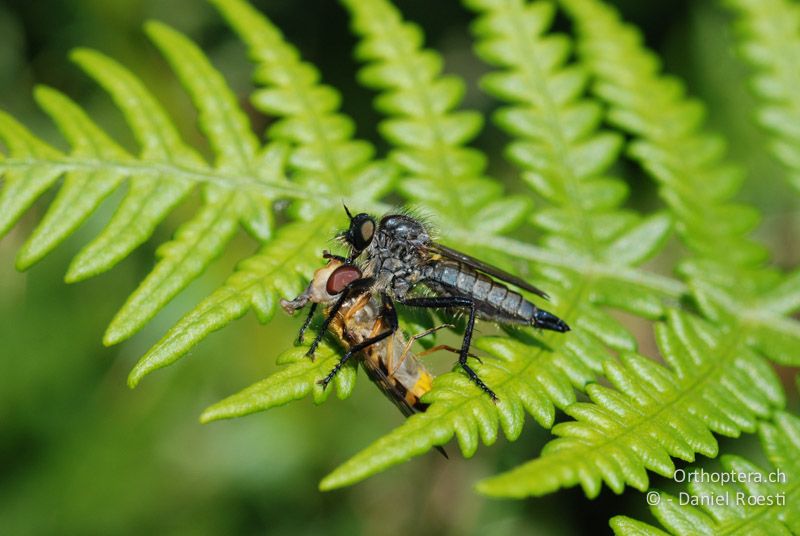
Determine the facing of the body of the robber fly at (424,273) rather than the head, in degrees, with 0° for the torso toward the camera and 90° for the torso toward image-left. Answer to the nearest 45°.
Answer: approximately 90°

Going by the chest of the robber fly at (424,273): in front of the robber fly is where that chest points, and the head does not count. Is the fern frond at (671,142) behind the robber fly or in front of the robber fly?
behind

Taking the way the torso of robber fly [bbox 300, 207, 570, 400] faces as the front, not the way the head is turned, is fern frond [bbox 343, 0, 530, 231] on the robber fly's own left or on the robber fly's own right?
on the robber fly's own right

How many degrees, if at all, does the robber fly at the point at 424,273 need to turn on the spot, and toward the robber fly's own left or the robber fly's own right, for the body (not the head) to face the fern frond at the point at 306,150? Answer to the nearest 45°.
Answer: approximately 45° to the robber fly's own right

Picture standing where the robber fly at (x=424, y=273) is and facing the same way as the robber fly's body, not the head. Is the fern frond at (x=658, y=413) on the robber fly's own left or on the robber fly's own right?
on the robber fly's own left
